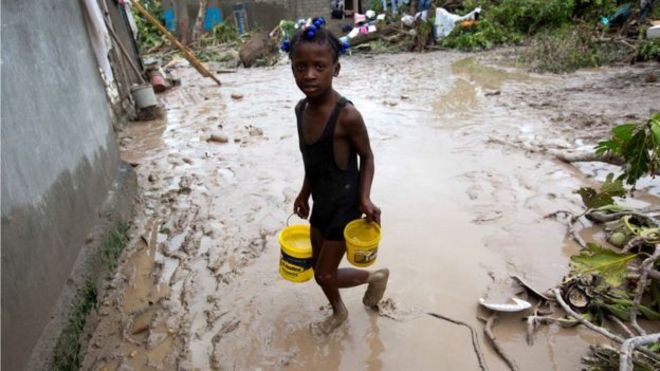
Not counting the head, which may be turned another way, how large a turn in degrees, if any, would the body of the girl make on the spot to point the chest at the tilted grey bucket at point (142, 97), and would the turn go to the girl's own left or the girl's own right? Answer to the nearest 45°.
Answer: approximately 90° to the girl's own right

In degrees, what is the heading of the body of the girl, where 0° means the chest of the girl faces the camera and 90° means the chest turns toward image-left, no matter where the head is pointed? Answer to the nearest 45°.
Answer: approximately 45°

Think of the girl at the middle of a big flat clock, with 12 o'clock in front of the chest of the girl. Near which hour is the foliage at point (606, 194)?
The foliage is roughly at 7 o'clock from the girl.

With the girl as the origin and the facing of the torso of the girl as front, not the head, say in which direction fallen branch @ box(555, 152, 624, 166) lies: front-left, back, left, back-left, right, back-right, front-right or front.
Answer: back

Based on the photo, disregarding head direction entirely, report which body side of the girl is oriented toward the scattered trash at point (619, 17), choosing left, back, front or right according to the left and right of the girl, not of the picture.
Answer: back

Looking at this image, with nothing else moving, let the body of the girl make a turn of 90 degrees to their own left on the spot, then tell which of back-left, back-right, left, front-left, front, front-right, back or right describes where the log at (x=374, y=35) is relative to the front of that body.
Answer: back-left
